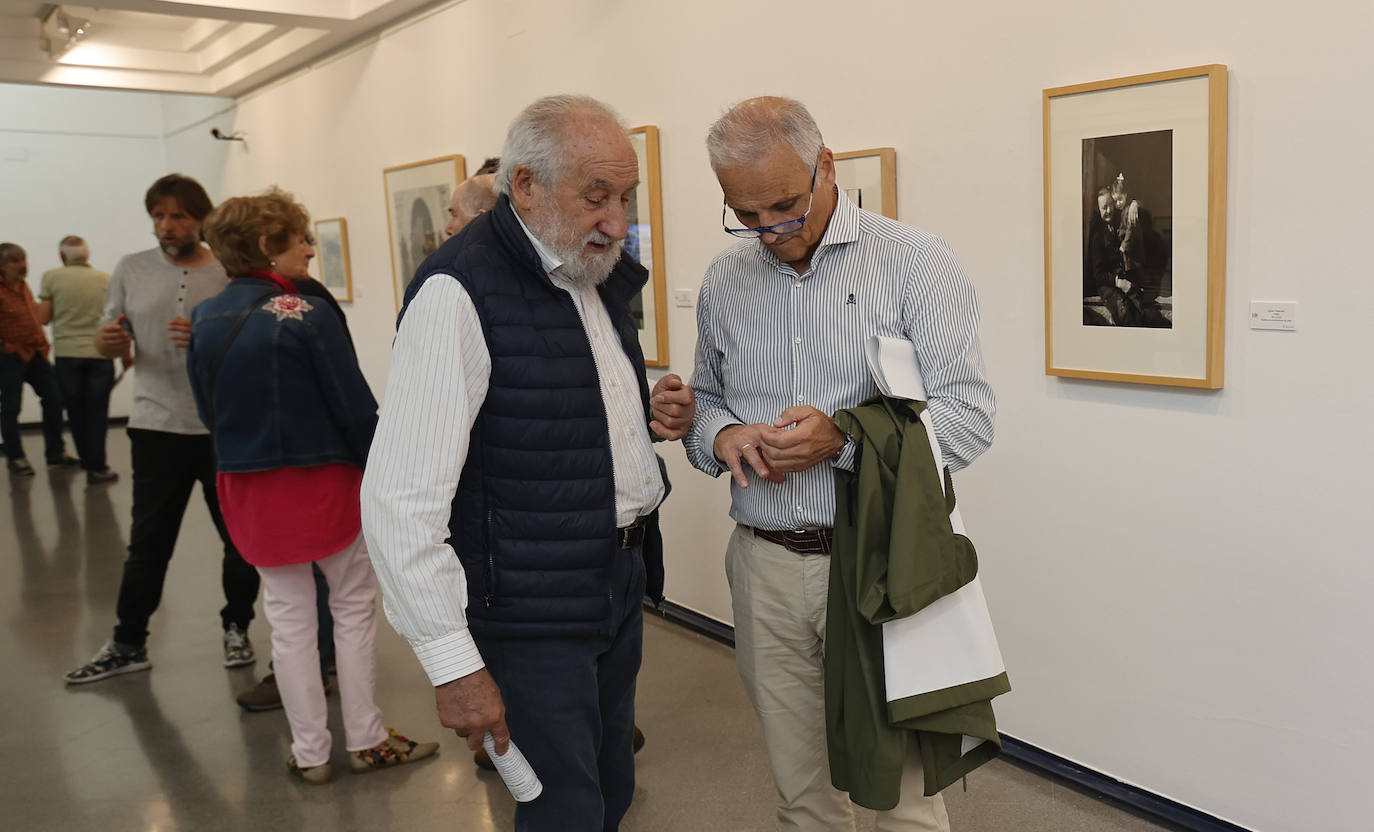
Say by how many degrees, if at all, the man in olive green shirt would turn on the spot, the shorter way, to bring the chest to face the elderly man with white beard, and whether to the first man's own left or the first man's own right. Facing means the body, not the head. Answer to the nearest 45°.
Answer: approximately 180°

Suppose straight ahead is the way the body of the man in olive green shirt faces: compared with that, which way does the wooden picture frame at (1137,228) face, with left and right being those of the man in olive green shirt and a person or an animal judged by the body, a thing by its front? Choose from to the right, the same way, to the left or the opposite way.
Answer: to the left

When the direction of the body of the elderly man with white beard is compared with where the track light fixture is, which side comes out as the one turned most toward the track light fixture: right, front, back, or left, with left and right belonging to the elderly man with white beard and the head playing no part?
back

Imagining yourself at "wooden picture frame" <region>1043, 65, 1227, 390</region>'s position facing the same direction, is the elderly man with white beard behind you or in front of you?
in front

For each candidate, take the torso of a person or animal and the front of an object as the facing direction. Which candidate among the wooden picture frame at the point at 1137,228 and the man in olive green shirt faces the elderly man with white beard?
the wooden picture frame

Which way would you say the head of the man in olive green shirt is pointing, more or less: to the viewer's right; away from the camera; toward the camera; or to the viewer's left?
away from the camera

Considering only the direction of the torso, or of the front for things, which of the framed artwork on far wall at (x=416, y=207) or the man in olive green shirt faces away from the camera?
the man in olive green shirt

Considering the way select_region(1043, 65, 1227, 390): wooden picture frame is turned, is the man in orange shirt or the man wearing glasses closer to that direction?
the man wearing glasses

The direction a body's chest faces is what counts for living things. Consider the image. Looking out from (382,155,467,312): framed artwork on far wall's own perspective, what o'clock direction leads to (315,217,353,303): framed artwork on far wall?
(315,217,353,303): framed artwork on far wall is roughly at 4 o'clock from (382,155,467,312): framed artwork on far wall.

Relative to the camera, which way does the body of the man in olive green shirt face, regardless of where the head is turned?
away from the camera

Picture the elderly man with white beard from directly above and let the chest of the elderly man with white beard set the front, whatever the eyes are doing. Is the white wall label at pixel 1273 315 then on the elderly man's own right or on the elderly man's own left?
on the elderly man's own left

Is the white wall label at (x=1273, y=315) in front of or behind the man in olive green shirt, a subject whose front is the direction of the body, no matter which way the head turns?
behind

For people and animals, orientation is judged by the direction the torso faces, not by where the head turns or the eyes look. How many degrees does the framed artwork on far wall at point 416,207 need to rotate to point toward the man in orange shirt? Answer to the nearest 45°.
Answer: approximately 90° to its right
